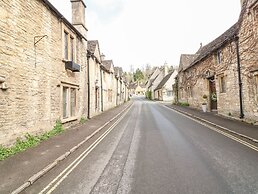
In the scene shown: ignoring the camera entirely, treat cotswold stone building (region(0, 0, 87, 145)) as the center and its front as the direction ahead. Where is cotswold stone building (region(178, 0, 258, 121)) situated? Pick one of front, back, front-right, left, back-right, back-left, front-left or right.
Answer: front-left

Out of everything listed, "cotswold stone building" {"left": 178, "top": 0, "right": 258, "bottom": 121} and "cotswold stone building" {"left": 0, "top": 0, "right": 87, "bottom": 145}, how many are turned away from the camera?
0

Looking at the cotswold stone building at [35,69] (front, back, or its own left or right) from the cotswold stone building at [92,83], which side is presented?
left

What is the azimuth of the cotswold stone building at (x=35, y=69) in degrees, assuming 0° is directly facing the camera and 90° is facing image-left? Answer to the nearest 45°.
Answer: approximately 315°

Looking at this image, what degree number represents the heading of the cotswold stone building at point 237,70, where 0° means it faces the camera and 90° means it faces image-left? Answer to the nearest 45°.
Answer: approximately 45°

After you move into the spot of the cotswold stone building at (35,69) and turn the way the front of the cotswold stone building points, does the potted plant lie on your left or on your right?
on your left

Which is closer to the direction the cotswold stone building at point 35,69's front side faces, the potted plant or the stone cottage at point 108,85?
the potted plant

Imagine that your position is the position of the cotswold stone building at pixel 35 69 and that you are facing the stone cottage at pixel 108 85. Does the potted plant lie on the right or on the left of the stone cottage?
right

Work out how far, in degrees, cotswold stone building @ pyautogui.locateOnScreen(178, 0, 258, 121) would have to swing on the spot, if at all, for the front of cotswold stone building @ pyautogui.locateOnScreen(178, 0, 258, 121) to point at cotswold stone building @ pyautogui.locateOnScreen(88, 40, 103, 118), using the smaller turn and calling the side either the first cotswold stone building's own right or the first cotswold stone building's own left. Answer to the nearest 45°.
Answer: approximately 45° to the first cotswold stone building's own right

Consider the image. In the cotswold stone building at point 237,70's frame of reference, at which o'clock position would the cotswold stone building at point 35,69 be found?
the cotswold stone building at point 35,69 is roughly at 12 o'clock from the cotswold stone building at point 237,70.
